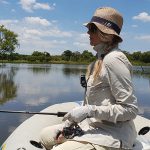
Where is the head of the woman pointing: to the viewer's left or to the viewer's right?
to the viewer's left

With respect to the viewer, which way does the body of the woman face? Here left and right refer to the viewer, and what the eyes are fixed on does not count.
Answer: facing to the left of the viewer
